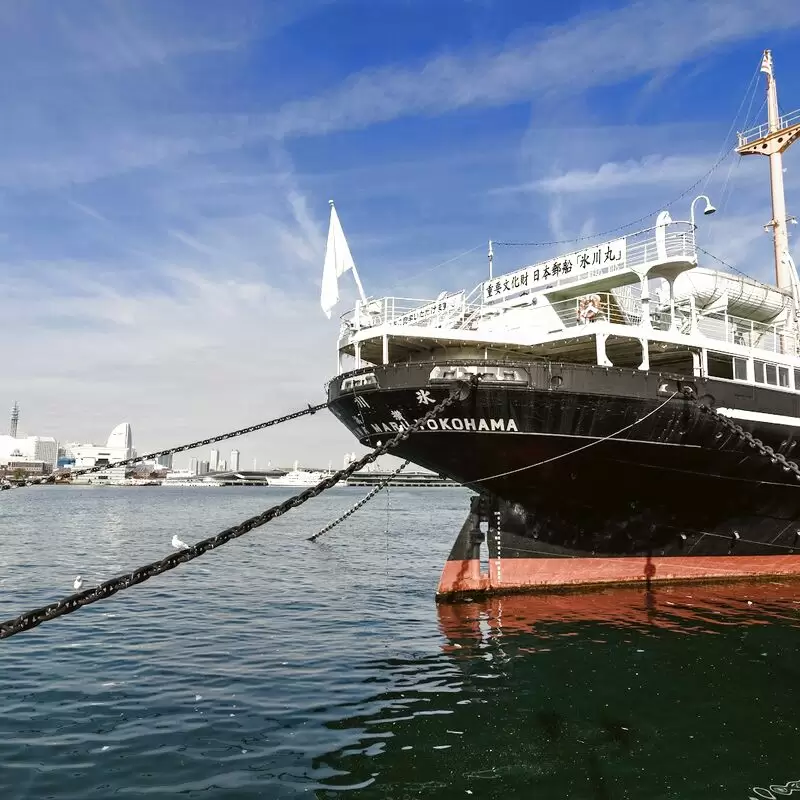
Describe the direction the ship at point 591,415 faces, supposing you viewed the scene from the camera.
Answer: facing away from the viewer and to the right of the viewer
